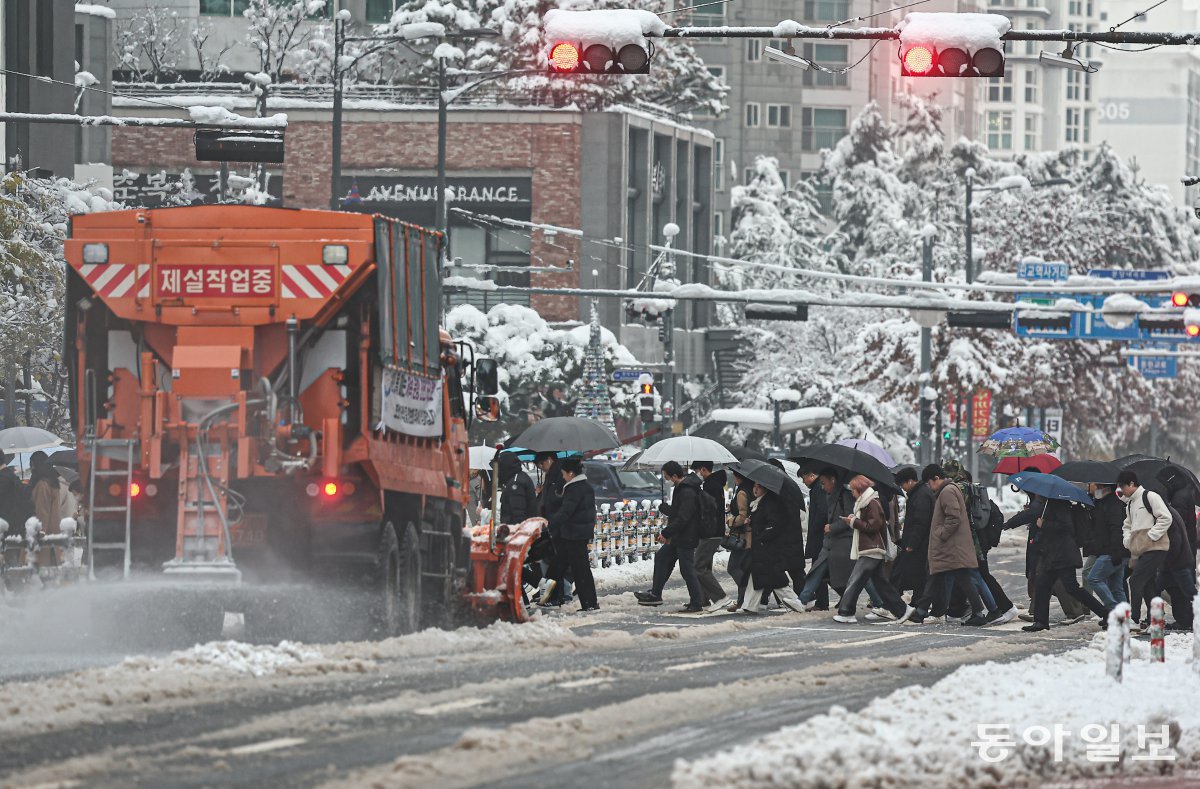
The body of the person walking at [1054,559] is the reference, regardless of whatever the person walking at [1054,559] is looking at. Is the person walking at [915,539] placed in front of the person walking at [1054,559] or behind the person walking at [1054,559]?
in front

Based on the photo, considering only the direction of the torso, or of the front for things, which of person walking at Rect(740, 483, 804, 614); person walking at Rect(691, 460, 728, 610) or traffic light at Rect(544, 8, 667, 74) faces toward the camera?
the traffic light

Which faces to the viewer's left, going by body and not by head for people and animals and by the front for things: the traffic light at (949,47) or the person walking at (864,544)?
the person walking

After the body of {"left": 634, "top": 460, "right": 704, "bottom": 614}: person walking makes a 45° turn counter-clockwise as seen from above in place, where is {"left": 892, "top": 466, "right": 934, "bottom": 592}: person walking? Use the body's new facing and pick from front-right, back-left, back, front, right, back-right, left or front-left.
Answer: back-left

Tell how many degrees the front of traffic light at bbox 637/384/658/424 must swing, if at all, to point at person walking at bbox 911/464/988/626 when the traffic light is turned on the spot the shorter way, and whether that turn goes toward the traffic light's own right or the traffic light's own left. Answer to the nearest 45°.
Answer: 0° — it already faces them

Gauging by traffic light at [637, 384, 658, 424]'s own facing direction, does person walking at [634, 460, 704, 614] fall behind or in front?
in front

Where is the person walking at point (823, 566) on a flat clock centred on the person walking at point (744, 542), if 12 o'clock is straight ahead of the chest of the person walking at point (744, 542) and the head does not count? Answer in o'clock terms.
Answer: the person walking at point (823, 566) is roughly at 6 o'clock from the person walking at point (744, 542).

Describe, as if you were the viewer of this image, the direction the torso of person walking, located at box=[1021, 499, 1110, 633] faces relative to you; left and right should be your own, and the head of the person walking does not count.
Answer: facing to the left of the viewer

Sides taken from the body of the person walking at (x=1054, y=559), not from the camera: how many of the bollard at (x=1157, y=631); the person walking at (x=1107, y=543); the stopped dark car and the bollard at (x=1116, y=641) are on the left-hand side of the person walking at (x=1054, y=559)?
2

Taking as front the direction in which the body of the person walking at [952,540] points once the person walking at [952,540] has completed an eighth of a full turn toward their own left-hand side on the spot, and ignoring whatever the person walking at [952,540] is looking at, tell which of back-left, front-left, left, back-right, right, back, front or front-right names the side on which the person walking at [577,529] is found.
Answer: front-right

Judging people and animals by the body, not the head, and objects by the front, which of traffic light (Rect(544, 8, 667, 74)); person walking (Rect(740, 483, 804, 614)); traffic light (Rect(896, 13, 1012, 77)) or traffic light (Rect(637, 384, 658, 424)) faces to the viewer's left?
the person walking

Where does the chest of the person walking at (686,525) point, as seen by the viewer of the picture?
to the viewer's left
